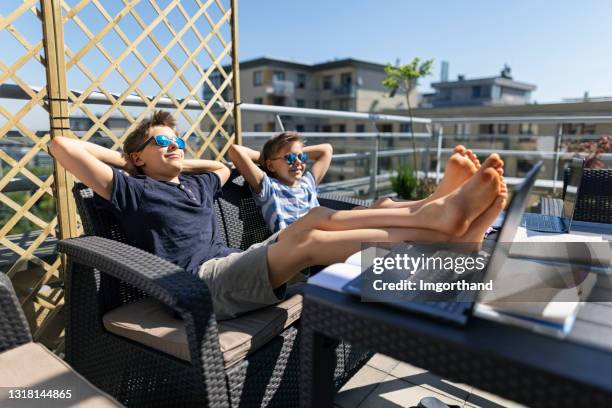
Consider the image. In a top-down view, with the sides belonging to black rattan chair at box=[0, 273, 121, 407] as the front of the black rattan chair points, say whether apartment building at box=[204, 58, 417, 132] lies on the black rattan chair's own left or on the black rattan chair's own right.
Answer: on the black rattan chair's own left

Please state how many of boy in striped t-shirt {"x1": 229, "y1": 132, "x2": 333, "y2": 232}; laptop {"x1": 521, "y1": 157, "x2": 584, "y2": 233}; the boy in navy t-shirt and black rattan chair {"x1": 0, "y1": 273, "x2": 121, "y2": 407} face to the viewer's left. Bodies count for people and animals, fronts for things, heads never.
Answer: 1

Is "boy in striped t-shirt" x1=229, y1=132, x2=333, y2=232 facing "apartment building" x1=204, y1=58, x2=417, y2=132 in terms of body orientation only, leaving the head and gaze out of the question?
no

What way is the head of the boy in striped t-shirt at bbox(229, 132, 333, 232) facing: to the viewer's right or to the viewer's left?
to the viewer's right

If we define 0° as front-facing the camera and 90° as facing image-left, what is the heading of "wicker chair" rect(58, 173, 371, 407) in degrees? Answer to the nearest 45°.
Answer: approximately 315°

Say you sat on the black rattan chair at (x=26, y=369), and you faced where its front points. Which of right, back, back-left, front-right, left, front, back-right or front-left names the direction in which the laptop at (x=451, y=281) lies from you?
front

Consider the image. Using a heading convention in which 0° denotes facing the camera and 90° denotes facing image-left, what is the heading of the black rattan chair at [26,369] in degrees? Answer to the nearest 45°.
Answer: approximately 315°

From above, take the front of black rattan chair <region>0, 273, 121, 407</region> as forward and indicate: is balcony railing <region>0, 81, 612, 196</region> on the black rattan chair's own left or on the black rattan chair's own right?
on the black rattan chair's own left

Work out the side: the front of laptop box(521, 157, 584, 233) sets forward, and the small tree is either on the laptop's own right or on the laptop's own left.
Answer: on the laptop's own right

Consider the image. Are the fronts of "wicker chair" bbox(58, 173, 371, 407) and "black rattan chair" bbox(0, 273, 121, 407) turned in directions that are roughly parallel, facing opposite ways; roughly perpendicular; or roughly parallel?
roughly parallel

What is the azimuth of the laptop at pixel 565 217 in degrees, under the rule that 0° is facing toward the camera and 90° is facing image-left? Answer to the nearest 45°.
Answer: approximately 90°

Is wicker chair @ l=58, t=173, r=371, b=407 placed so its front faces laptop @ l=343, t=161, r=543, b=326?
yes

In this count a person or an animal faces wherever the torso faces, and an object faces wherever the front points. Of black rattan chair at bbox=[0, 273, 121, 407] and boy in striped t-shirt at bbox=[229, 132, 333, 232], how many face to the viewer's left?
0

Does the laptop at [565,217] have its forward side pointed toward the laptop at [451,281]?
no

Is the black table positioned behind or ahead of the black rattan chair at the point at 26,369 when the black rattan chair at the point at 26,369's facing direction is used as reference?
ahead
